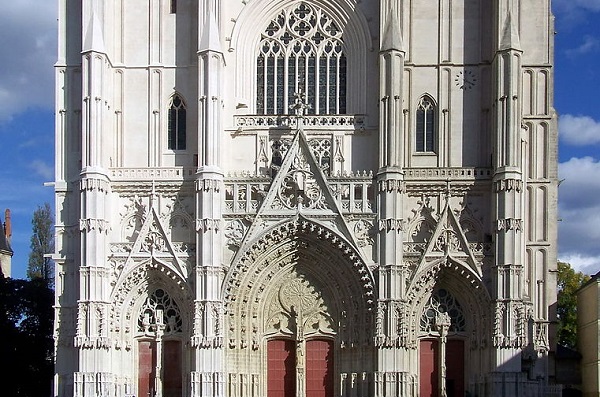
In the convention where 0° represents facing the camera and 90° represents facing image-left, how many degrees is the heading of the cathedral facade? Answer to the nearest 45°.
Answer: approximately 0°

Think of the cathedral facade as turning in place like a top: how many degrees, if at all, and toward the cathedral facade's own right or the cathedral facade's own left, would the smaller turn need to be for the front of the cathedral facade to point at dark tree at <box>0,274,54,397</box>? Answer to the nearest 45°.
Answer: approximately 135° to the cathedral facade's own right

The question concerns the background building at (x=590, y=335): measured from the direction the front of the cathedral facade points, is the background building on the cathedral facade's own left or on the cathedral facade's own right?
on the cathedral facade's own left
